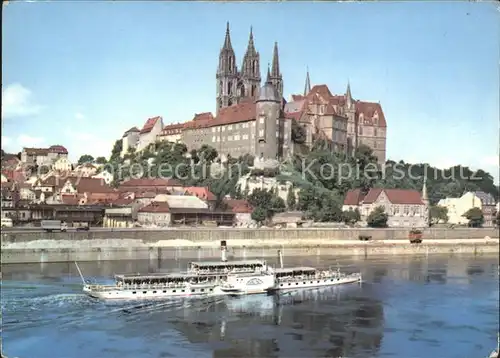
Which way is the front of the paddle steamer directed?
to the viewer's right
